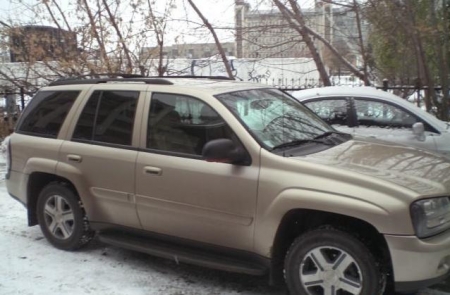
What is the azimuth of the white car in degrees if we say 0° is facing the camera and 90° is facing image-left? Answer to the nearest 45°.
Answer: approximately 270°

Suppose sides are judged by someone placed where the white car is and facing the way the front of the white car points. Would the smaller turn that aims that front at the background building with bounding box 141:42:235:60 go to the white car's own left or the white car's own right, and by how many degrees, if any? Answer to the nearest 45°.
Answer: approximately 135° to the white car's own left

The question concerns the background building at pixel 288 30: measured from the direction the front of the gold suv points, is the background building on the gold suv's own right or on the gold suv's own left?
on the gold suv's own left

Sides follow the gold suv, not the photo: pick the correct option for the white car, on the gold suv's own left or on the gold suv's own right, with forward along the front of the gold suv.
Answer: on the gold suv's own left

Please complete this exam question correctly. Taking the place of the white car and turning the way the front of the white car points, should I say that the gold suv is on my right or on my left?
on my right

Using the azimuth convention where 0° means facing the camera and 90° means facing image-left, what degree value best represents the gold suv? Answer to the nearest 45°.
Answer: approximately 315°

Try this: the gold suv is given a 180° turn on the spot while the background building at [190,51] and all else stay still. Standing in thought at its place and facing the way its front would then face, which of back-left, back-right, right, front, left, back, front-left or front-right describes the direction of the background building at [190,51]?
front-right

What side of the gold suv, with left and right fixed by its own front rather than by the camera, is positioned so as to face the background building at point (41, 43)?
back

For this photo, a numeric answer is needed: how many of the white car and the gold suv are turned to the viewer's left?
0

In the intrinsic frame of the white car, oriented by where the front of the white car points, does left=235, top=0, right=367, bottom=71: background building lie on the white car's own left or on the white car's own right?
on the white car's own left
